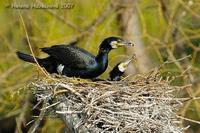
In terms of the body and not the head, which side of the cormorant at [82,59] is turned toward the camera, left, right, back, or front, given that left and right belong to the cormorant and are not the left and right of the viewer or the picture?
right

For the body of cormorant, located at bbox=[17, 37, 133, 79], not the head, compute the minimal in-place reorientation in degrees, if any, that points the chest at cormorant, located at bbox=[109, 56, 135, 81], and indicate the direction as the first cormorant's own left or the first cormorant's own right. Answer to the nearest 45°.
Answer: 0° — it already faces it
